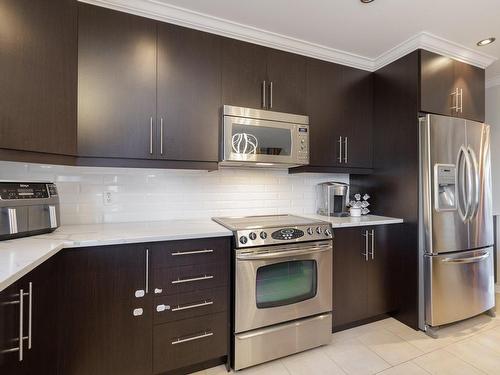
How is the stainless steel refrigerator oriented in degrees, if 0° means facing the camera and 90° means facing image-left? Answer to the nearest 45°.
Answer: approximately 315°

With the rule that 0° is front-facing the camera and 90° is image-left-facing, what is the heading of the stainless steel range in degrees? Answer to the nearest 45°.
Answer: approximately 315°

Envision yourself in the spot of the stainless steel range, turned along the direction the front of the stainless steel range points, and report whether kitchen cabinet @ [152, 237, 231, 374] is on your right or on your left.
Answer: on your right

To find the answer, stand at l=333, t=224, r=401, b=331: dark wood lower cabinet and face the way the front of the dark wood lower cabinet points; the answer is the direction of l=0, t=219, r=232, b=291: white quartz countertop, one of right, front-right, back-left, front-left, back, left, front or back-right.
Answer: right

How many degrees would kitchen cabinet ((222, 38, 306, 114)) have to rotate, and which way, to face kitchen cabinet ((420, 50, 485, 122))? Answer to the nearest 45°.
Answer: approximately 45° to its left

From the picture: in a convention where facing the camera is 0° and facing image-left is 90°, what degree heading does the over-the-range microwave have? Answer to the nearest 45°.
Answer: approximately 315°

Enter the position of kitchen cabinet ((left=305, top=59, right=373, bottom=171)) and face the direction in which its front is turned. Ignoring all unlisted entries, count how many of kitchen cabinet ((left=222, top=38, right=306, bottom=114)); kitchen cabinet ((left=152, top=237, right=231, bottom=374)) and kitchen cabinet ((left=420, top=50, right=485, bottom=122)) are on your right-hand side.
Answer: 2

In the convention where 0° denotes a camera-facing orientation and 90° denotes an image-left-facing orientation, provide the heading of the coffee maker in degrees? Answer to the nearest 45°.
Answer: approximately 315°

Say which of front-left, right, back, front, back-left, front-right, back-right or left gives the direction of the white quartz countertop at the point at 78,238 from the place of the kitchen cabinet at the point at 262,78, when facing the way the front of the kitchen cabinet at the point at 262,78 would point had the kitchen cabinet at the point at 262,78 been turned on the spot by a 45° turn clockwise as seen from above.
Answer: front-right

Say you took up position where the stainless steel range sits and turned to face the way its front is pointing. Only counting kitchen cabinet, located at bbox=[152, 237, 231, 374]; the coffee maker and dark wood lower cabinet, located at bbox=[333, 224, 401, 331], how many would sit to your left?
2
